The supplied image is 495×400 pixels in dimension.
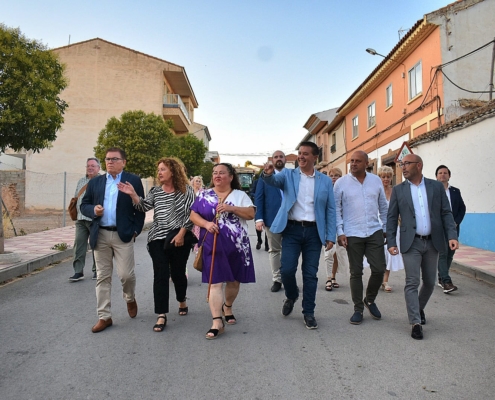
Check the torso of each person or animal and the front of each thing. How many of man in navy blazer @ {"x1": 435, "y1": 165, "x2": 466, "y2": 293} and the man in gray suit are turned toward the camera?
2

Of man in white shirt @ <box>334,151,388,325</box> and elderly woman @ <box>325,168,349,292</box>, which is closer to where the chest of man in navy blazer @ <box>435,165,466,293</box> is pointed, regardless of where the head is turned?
the man in white shirt

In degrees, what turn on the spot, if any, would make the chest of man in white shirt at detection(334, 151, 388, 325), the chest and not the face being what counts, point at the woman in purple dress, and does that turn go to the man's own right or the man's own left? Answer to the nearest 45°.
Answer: approximately 45° to the man's own right

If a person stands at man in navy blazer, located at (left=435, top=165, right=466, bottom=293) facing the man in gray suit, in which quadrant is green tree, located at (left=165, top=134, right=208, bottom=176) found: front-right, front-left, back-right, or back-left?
back-right

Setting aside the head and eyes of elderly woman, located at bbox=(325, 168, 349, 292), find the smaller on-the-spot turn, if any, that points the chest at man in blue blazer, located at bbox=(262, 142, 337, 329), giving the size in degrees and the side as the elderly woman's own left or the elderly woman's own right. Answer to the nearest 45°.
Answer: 0° — they already face them

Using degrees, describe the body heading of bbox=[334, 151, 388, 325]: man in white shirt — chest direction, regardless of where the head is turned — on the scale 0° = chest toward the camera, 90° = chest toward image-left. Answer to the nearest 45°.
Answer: approximately 0°

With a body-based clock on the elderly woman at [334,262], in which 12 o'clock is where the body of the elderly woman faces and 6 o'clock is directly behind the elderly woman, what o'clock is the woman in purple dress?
The woman in purple dress is roughly at 1 o'clock from the elderly woman.

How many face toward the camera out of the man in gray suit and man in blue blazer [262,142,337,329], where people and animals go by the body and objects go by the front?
2
